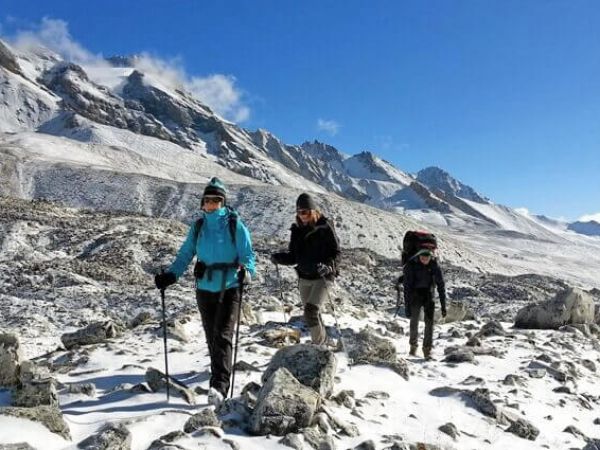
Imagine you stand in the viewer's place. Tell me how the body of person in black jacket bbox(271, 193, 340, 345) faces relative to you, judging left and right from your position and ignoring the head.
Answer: facing the viewer and to the left of the viewer

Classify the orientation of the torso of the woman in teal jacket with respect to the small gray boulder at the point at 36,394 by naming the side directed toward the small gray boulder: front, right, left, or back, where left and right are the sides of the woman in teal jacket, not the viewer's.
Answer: right

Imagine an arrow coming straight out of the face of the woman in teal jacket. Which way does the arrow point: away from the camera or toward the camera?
toward the camera

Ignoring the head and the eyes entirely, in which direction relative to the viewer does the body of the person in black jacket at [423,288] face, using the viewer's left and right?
facing the viewer

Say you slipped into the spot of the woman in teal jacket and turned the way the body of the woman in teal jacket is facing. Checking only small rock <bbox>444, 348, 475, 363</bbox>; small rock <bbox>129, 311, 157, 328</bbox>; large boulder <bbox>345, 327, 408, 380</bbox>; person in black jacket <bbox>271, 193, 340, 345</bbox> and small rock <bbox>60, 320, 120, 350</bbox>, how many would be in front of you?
0

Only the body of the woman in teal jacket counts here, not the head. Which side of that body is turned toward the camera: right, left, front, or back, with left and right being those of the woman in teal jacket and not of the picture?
front

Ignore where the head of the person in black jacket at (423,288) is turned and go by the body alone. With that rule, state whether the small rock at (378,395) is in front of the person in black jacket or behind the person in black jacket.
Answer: in front

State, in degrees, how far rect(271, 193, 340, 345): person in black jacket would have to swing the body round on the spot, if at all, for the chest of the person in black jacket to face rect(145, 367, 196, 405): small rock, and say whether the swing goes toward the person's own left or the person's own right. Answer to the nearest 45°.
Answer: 0° — they already face it

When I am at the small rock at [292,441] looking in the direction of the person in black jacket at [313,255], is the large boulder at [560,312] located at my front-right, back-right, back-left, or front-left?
front-right

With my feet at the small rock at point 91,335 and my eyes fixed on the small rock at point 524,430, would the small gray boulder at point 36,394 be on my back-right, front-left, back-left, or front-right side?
front-right

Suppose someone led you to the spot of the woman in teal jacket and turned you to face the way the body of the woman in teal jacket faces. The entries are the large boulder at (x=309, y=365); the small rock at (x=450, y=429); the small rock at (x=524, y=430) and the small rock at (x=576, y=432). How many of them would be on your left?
4

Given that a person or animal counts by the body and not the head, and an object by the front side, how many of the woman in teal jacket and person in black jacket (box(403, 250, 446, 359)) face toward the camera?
2

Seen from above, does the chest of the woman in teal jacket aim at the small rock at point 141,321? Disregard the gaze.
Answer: no

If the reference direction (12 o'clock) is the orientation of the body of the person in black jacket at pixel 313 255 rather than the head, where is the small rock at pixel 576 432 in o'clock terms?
The small rock is roughly at 8 o'clock from the person in black jacket.

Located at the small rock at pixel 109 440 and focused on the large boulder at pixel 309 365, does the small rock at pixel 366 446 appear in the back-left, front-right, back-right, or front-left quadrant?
front-right

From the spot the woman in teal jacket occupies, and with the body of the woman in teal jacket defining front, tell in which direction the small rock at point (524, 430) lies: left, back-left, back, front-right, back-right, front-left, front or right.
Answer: left
